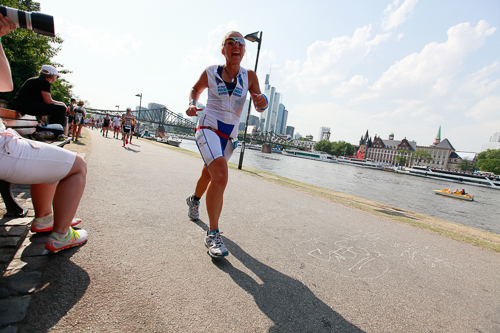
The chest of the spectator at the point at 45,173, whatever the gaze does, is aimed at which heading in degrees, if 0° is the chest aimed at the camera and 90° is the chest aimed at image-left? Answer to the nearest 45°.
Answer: approximately 270°

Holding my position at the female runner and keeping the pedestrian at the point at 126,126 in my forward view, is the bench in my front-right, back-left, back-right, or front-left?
front-left

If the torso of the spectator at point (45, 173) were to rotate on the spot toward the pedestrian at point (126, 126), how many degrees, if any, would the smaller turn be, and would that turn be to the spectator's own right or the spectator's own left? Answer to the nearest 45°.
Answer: approximately 90° to the spectator's own left

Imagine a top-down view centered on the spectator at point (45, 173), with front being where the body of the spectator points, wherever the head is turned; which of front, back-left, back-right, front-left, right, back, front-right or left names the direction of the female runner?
front

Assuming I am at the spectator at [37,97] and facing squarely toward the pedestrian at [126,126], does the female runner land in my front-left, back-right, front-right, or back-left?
back-right

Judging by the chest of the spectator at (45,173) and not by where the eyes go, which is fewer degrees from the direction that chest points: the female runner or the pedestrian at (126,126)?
the female runner

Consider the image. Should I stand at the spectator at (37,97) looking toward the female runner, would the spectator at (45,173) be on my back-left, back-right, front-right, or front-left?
front-right

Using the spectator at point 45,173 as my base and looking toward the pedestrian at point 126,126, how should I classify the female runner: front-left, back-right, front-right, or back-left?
front-right

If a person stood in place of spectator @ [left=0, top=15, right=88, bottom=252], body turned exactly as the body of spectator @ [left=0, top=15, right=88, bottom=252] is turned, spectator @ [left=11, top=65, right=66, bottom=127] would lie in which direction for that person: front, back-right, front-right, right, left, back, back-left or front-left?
left
